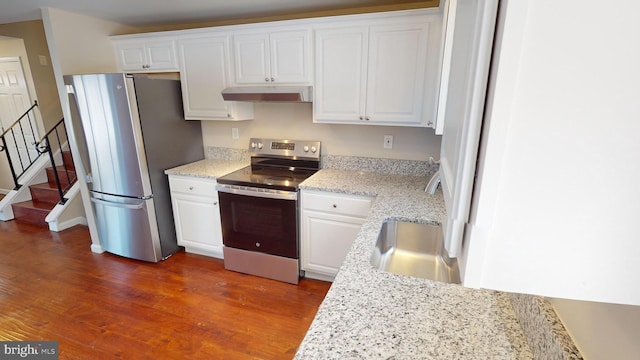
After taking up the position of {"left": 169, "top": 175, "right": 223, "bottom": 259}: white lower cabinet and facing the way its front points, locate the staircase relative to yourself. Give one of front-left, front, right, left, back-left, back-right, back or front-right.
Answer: right

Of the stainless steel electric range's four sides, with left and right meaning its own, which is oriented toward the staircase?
right

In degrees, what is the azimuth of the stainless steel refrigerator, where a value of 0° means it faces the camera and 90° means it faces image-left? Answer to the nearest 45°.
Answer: approximately 45°

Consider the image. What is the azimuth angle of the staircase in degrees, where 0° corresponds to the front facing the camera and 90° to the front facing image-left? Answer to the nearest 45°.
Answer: approximately 45°

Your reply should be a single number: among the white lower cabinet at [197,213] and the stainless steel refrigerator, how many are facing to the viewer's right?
0

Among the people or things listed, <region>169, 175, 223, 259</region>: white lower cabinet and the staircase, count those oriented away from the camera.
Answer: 0

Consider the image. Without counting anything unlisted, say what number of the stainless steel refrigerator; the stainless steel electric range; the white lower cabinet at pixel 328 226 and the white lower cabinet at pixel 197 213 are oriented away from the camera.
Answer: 0

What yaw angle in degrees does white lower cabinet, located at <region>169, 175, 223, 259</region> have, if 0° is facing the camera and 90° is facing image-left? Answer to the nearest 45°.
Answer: approximately 45°

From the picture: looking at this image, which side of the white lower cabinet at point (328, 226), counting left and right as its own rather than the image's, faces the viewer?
front

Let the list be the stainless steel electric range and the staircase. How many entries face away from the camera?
0

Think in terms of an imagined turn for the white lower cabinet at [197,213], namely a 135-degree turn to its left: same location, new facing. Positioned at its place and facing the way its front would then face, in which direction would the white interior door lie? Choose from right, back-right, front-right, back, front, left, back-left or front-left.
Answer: back-left
